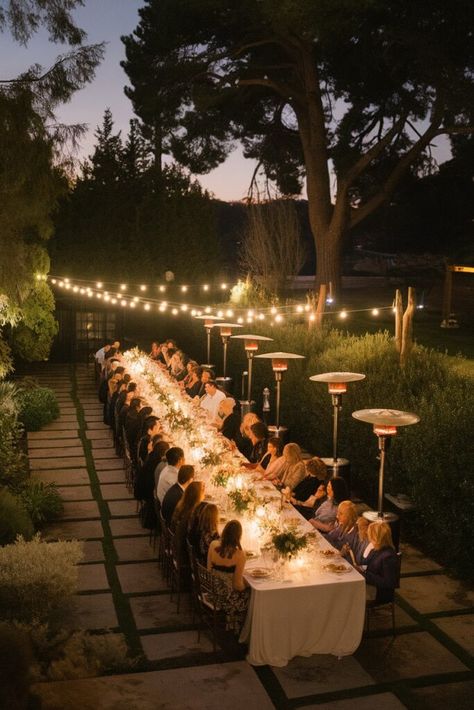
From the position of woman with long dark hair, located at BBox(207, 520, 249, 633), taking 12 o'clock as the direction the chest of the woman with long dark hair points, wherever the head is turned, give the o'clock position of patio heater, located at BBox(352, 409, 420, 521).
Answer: The patio heater is roughly at 12 o'clock from the woman with long dark hair.

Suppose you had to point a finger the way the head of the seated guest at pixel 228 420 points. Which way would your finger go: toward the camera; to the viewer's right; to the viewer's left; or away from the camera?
to the viewer's left

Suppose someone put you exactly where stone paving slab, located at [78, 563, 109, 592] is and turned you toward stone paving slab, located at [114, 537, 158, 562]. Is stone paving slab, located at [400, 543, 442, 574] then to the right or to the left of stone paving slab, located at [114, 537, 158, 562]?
right

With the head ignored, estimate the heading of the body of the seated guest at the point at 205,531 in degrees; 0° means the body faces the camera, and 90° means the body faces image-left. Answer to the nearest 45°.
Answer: approximately 225°

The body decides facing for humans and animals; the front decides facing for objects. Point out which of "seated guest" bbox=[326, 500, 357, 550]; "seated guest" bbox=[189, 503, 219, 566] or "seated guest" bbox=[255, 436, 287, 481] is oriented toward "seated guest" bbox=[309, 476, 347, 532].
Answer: "seated guest" bbox=[189, 503, 219, 566]

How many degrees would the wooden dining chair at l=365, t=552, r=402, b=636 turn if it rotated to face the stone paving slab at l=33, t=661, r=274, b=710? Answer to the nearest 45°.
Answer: approximately 45° to its left

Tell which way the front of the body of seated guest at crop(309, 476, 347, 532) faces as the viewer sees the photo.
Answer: to the viewer's left

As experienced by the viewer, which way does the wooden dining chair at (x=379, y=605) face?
facing to the left of the viewer

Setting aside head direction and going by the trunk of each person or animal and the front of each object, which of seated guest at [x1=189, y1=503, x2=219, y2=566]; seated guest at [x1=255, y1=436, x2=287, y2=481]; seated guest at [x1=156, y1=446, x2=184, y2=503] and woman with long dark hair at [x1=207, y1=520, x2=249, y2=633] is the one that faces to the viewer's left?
seated guest at [x1=255, y1=436, x2=287, y2=481]

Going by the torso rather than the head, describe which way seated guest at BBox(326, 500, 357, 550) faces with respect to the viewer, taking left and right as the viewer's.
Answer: facing the viewer and to the left of the viewer

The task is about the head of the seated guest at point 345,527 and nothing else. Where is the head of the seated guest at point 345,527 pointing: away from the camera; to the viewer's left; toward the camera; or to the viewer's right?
to the viewer's left

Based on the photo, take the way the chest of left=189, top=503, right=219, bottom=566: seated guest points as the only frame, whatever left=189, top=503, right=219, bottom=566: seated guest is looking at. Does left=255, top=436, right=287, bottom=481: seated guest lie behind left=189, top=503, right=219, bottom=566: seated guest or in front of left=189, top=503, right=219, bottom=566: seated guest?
in front

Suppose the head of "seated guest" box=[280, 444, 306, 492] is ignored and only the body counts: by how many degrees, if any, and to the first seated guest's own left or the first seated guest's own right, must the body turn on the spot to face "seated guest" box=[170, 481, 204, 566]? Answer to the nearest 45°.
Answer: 0° — they already face them

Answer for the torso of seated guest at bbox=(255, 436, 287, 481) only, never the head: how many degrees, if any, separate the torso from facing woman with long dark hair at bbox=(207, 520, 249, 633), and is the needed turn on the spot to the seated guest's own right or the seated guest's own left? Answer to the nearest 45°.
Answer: approximately 90° to the seated guest's own left

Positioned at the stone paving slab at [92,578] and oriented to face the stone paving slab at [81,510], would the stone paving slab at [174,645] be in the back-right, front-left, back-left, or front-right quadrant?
back-right

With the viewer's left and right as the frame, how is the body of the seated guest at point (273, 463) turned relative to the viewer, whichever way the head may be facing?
facing to the left of the viewer

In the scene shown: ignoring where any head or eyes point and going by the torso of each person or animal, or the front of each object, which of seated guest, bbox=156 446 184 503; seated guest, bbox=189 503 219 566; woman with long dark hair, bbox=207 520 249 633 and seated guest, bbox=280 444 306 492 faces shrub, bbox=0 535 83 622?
seated guest, bbox=280 444 306 492
